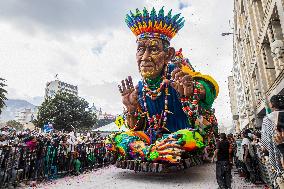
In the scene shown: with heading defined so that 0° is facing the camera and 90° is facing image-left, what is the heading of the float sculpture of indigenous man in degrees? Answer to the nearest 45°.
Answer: approximately 45°

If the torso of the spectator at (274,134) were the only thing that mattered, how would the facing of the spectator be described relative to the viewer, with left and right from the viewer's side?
facing away from the viewer and to the left of the viewer

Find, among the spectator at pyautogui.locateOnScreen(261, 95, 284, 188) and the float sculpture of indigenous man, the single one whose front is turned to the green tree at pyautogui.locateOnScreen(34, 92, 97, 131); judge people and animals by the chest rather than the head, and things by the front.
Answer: the spectator

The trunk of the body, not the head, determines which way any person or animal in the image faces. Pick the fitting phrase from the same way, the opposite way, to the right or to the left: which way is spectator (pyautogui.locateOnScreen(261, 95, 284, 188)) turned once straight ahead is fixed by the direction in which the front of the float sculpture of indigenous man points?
to the right

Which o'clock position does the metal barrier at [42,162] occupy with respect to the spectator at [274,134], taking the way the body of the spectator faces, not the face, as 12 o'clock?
The metal barrier is roughly at 11 o'clock from the spectator.

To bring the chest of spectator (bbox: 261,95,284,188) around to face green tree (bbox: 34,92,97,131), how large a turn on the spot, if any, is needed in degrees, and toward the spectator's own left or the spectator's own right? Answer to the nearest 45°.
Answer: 0° — they already face it
